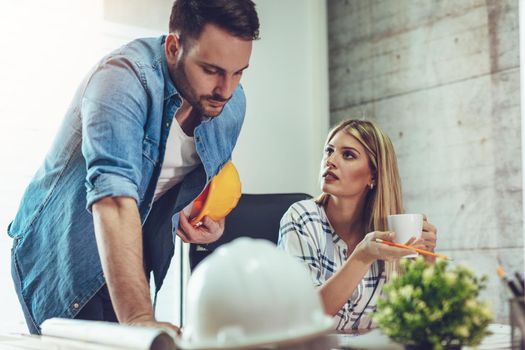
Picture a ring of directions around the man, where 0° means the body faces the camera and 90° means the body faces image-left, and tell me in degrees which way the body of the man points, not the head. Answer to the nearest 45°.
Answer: approximately 315°

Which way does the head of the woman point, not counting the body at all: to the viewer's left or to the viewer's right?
to the viewer's left

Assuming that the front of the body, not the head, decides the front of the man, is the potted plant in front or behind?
in front

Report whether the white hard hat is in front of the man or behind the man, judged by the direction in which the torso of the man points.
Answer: in front

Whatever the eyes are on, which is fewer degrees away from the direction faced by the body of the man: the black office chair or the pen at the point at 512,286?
the pen

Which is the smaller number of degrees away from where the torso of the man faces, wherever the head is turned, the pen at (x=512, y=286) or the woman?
the pen
